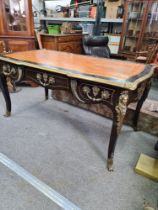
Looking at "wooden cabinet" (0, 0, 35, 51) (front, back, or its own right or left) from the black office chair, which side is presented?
left

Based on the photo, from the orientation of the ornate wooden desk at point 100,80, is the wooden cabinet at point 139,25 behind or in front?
behind

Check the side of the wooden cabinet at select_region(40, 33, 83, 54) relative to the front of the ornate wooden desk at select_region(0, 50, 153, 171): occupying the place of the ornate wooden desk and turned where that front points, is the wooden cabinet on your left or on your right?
on your right

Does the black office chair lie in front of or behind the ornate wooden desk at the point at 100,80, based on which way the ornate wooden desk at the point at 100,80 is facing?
behind

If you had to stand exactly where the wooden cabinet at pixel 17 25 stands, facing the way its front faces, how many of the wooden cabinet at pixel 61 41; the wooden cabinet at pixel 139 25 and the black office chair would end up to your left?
3

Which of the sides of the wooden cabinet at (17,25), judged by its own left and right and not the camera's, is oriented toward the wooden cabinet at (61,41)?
left

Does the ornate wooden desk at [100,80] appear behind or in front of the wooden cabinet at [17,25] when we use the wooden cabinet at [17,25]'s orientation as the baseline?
in front

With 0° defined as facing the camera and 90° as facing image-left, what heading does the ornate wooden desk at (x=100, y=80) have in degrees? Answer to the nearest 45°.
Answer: approximately 45°

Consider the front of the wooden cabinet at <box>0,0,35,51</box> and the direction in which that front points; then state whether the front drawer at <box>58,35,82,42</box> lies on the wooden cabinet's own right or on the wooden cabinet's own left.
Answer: on the wooden cabinet's own left

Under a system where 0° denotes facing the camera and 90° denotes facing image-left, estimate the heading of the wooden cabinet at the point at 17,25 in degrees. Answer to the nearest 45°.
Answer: approximately 0°
